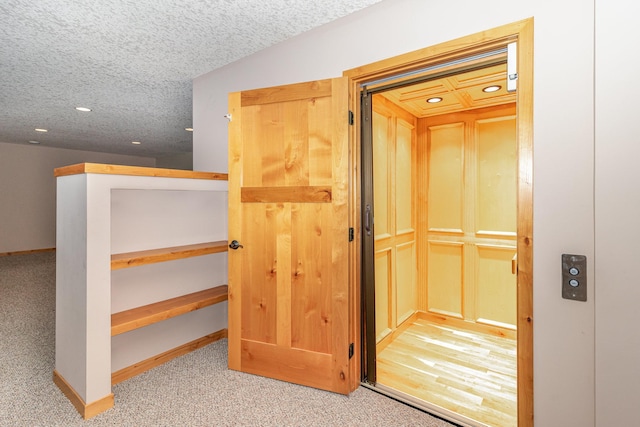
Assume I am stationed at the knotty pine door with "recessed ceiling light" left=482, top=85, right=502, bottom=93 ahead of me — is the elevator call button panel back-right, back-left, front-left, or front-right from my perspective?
front-right

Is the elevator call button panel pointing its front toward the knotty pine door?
no

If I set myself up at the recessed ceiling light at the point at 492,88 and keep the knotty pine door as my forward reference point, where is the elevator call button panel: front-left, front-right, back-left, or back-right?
front-left

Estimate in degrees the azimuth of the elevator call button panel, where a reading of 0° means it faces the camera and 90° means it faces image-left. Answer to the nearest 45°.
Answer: approximately 0°
